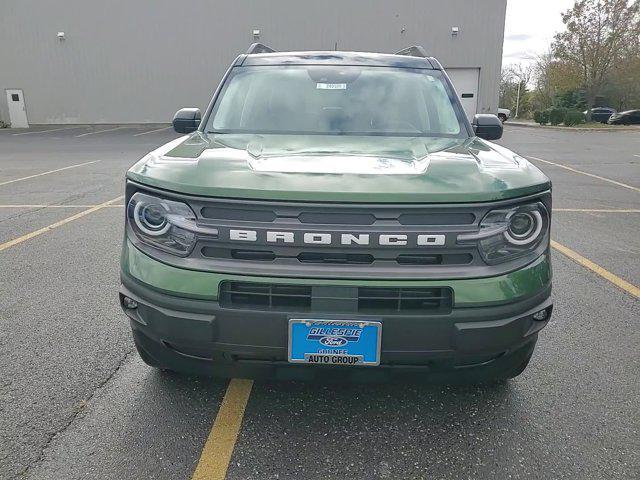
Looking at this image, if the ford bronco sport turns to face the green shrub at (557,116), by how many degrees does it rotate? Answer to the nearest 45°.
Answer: approximately 135° to its left

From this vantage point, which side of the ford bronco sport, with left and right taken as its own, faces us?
front

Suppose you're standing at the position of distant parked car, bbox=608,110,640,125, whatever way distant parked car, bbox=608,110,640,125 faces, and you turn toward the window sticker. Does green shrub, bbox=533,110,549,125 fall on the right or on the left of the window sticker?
right

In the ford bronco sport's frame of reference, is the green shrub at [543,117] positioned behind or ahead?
behind

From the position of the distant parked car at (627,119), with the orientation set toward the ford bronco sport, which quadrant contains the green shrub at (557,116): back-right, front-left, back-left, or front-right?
front-right

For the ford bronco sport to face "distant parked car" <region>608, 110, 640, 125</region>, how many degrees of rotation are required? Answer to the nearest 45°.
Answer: approximately 135° to its left

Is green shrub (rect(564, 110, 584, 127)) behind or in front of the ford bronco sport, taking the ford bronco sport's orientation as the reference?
behind
